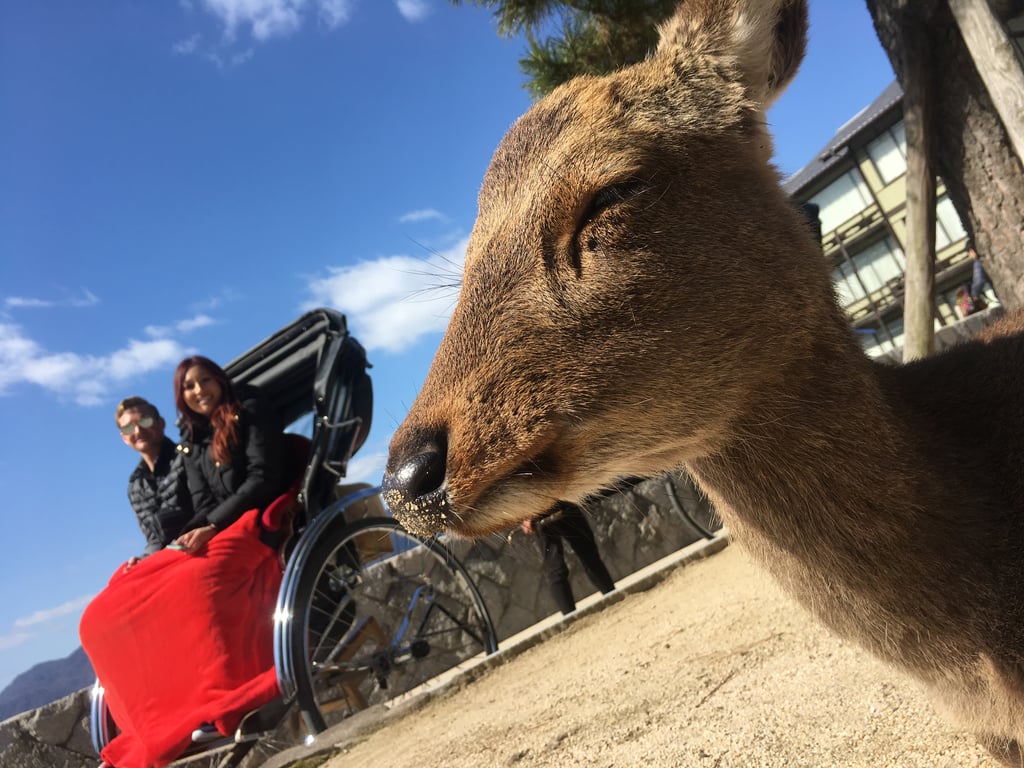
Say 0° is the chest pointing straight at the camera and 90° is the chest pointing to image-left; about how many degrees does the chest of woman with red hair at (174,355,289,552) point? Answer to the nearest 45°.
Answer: approximately 45°

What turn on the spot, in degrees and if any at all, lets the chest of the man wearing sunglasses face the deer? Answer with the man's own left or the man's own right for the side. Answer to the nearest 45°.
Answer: approximately 45° to the man's own left

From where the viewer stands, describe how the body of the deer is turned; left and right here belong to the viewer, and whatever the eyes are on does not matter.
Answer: facing to the left of the viewer

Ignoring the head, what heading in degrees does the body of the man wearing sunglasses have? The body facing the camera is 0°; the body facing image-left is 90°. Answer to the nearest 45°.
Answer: approximately 45°

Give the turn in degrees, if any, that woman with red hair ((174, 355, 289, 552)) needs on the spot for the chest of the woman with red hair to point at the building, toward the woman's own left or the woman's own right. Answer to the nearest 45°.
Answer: approximately 180°

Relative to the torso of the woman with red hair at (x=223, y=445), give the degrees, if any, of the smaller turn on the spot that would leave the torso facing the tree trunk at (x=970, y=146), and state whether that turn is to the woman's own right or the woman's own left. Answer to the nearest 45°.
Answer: approximately 90° to the woman's own left
